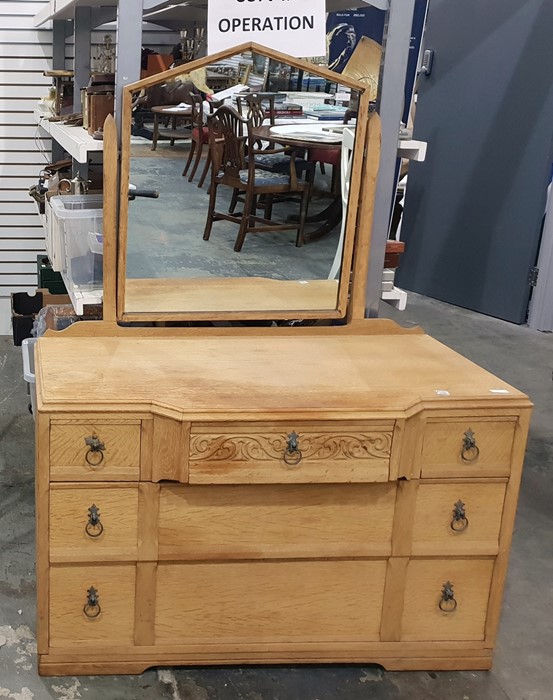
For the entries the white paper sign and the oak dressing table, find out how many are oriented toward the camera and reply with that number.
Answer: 2

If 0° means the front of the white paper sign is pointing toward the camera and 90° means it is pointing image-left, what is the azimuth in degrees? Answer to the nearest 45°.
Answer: approximately 0°

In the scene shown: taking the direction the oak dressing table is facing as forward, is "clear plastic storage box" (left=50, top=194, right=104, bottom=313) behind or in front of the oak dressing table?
behind

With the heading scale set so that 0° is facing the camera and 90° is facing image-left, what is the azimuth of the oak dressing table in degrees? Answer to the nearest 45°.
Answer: approximately 0°
